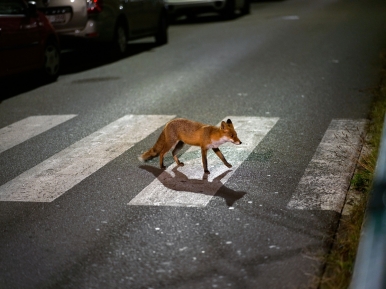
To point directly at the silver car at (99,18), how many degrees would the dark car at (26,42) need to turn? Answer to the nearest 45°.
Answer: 0° — it already faces it

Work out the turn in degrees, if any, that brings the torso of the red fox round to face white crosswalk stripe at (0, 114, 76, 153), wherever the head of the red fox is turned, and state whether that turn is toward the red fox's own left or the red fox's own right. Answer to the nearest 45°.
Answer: approximately 135° to the red fox's own left

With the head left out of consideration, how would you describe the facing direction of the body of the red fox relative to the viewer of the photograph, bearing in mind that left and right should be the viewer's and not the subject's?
facing to the right of the viewer

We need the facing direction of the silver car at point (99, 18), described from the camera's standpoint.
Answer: facing away from the viewer and to the right of the viewer

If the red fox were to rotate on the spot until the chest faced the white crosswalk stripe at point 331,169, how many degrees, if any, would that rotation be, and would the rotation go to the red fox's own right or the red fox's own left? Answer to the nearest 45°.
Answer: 0° — it already faces it

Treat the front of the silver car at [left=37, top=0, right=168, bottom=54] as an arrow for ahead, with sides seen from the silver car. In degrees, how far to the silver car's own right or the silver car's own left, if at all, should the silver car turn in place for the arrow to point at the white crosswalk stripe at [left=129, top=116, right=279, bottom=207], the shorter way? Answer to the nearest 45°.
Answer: approximately 135° to the silver car's own right

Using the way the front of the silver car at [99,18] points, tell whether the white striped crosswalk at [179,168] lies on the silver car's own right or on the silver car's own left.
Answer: on the silver car's own right

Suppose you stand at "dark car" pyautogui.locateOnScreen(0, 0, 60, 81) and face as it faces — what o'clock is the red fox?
The red fox is roughly at 4 o'clock from the dark car.

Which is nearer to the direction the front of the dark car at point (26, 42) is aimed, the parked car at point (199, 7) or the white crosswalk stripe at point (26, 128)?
the parked car

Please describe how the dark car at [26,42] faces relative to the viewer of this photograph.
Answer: facing away from the viewer and to the right of the viewer

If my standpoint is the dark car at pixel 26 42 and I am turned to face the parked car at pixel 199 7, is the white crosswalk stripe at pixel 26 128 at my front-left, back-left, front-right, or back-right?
back-right

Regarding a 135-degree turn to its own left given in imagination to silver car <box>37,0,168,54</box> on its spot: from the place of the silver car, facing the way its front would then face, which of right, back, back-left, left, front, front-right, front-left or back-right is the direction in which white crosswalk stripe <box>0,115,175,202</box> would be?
left

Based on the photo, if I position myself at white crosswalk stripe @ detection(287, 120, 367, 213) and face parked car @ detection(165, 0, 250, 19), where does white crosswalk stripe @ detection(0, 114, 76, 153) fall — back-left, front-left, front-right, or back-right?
front-left

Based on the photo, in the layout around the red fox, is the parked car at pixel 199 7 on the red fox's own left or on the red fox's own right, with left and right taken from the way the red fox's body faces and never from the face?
on the red fox's own left

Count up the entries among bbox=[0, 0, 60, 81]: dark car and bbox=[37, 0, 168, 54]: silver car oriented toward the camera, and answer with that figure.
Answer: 0
